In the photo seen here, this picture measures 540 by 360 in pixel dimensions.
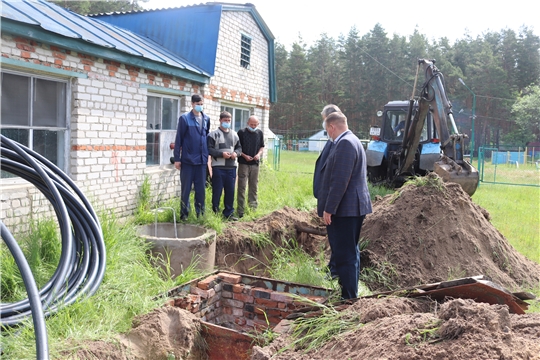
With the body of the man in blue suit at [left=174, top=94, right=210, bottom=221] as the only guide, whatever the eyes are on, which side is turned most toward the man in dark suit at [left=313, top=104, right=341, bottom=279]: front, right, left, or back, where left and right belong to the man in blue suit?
front

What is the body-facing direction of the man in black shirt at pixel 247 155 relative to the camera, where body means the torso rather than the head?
toward the camera

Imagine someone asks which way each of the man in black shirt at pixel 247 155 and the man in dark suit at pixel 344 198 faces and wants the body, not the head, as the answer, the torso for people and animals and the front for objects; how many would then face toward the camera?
1

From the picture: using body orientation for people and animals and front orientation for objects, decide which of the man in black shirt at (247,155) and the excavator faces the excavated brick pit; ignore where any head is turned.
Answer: the man in black shirt

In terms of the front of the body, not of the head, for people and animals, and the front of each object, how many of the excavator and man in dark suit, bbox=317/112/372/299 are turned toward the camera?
0

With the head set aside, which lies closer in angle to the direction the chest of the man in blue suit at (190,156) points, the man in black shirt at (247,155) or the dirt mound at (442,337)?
the dirt mound

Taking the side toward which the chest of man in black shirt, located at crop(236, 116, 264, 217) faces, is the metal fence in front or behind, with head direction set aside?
behind

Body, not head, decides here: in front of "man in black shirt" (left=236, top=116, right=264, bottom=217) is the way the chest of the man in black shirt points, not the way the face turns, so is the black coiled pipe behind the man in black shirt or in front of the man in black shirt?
in front

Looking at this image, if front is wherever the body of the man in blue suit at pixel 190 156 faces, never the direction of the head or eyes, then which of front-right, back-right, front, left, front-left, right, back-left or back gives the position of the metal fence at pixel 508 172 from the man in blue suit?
left

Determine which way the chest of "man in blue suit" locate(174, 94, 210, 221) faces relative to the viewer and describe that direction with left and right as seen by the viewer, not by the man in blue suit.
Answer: facing the viewer and to the right of the viewer
